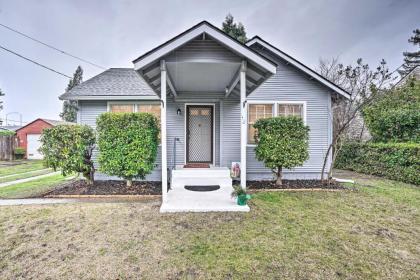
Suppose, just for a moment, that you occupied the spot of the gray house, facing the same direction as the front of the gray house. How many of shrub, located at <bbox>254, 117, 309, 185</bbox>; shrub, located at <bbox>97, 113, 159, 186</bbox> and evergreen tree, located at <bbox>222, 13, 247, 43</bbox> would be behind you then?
1

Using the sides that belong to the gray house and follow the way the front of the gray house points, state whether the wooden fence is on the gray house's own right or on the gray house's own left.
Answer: on the gray house's own right

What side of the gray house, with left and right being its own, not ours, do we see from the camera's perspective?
front

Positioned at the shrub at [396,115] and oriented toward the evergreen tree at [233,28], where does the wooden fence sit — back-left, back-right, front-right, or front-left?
front-left

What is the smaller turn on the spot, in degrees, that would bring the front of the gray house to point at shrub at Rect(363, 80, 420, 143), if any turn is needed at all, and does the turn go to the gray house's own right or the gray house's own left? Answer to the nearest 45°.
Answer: approximately 90° to the gray house's own left

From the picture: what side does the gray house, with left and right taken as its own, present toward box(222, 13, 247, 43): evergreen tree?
back

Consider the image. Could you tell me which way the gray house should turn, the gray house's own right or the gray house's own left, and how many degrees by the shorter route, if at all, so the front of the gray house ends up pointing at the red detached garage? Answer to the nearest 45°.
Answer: approximately 135° to the gray house's own right

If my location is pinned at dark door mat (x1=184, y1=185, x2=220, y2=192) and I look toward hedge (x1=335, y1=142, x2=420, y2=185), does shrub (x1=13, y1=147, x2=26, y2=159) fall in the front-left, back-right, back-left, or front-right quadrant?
back-left

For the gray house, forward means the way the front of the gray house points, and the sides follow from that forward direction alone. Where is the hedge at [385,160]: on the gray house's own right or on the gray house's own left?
on the gray house's own left

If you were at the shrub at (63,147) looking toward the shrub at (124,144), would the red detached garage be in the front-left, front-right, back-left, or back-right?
back-left

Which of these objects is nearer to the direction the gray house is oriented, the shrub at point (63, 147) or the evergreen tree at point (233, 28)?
the shrub
